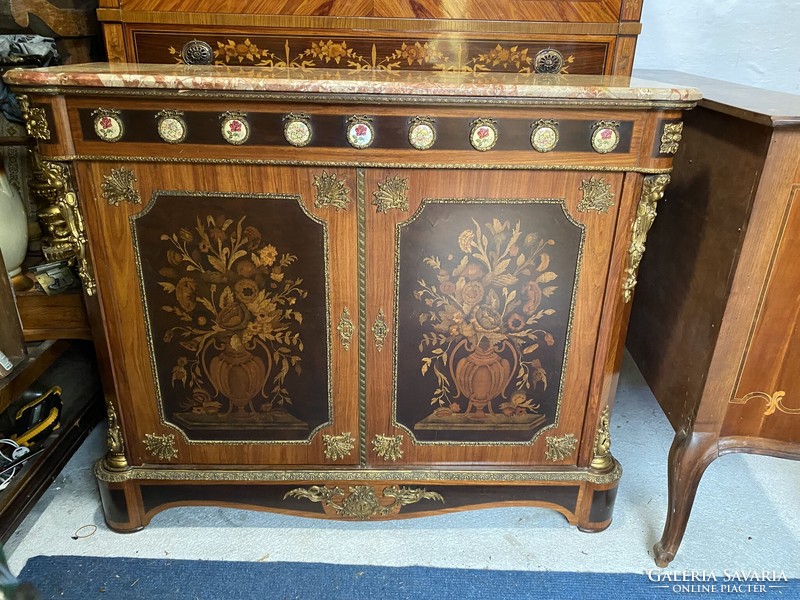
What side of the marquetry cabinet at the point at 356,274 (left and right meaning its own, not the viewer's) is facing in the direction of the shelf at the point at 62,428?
right

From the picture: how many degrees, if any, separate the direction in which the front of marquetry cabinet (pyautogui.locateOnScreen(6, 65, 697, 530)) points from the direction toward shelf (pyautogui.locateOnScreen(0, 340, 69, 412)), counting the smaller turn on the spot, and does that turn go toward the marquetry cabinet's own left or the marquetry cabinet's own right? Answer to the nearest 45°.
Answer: approximately 90° to the marquetry cabinet's own right

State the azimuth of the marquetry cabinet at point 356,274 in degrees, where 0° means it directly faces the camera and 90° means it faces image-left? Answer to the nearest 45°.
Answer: approximately 0°

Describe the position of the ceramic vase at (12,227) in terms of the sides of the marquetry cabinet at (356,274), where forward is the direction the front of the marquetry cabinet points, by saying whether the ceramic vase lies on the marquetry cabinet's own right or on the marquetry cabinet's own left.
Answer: on the marquetry cabinet's own right
